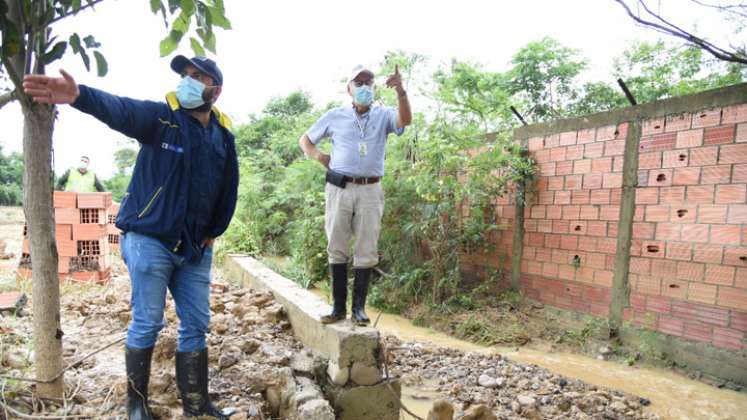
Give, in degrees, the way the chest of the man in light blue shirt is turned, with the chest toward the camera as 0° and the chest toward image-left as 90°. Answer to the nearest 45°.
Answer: approximately 0°

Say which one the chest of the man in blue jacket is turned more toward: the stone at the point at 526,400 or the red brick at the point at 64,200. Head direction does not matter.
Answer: the stone

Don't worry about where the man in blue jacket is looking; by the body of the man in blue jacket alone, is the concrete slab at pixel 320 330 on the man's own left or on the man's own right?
on the man's own left

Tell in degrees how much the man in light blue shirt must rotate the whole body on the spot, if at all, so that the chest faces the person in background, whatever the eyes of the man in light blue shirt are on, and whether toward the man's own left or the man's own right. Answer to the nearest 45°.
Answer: approximately 135° to the man's own right

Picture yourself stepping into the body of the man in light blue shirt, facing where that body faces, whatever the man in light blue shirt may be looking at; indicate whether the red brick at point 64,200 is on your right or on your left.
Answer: on your right

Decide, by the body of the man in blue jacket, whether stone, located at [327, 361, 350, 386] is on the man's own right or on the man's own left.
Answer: on the man's own left
